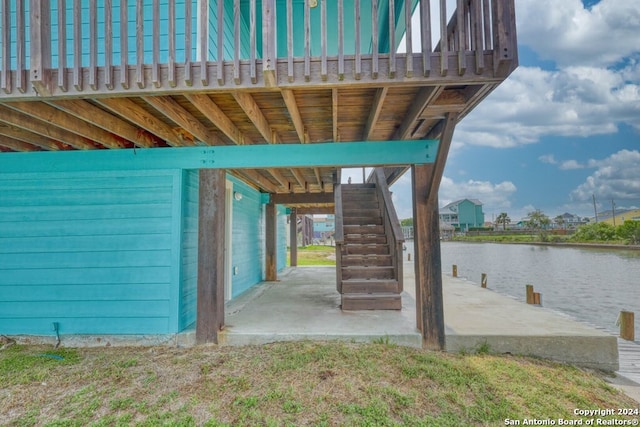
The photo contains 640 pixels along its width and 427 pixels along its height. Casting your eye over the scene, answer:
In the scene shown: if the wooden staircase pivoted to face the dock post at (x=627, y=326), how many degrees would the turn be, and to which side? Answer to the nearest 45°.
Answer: approximately 90° to its left

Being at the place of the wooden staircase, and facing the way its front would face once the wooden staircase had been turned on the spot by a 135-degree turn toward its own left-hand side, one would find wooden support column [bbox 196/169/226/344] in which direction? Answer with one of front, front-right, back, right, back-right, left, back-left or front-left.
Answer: back

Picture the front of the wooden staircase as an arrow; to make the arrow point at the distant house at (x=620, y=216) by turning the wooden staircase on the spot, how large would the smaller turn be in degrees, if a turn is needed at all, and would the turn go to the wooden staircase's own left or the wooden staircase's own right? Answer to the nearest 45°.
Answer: approximately 135° to the wooden staircase's own left

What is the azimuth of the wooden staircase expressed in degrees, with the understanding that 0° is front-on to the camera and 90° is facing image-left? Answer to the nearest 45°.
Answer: approximately 0°

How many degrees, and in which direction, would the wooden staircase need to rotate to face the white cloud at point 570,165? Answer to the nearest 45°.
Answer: approximately 135° to its left

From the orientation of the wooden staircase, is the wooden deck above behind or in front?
in front

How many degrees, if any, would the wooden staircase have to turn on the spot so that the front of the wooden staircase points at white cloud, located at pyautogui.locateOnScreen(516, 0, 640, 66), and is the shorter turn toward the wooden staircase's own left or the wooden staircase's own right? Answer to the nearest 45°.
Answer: approximately 135° to the wooden staircase's own left
